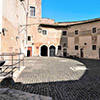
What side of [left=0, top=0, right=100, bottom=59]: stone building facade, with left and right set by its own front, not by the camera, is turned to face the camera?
front
